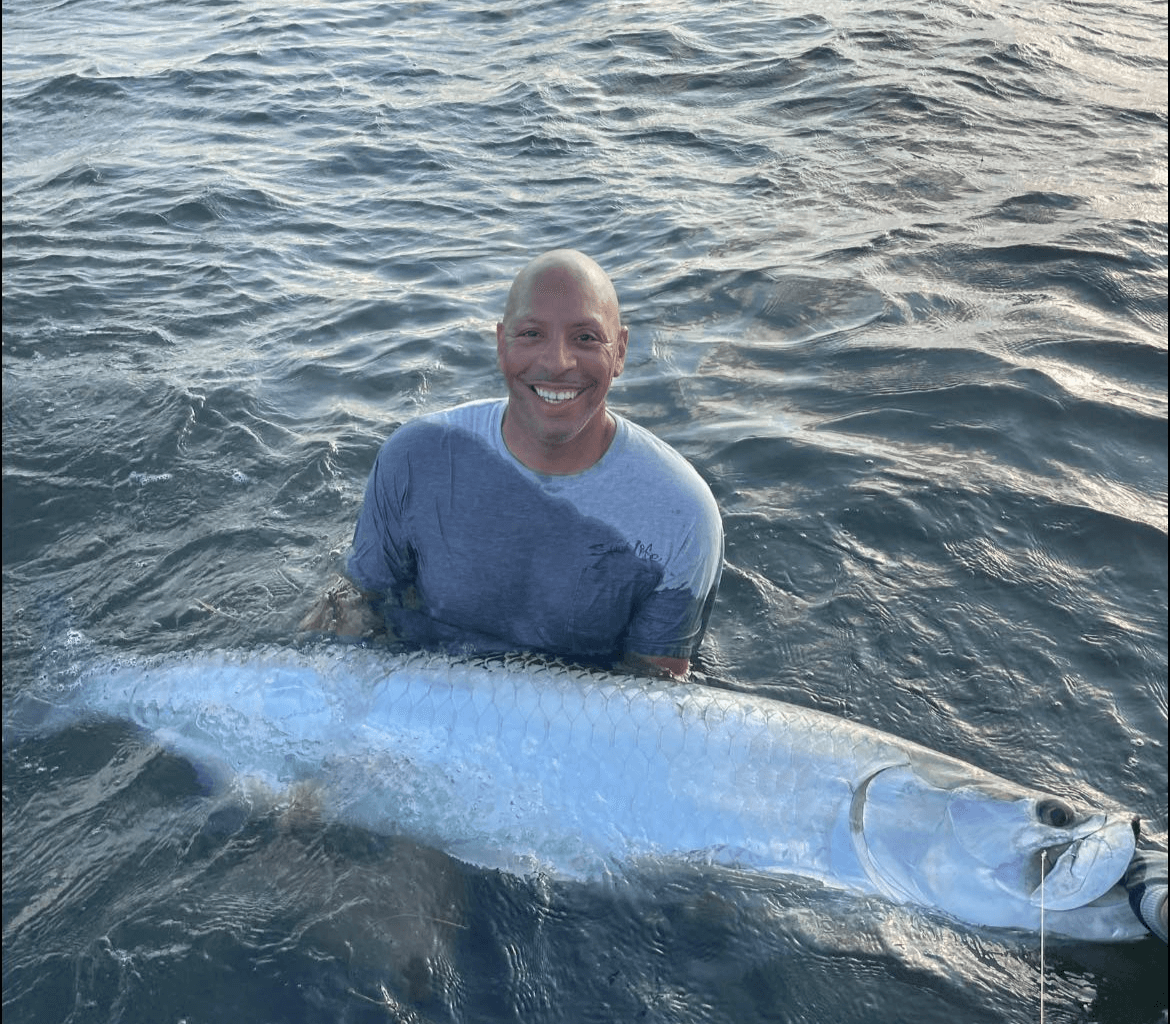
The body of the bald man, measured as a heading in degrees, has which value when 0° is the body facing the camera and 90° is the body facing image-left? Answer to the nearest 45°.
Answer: approximately 0°

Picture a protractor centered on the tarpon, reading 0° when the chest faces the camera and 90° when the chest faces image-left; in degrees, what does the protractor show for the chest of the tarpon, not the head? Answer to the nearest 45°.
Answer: approximately 270°
